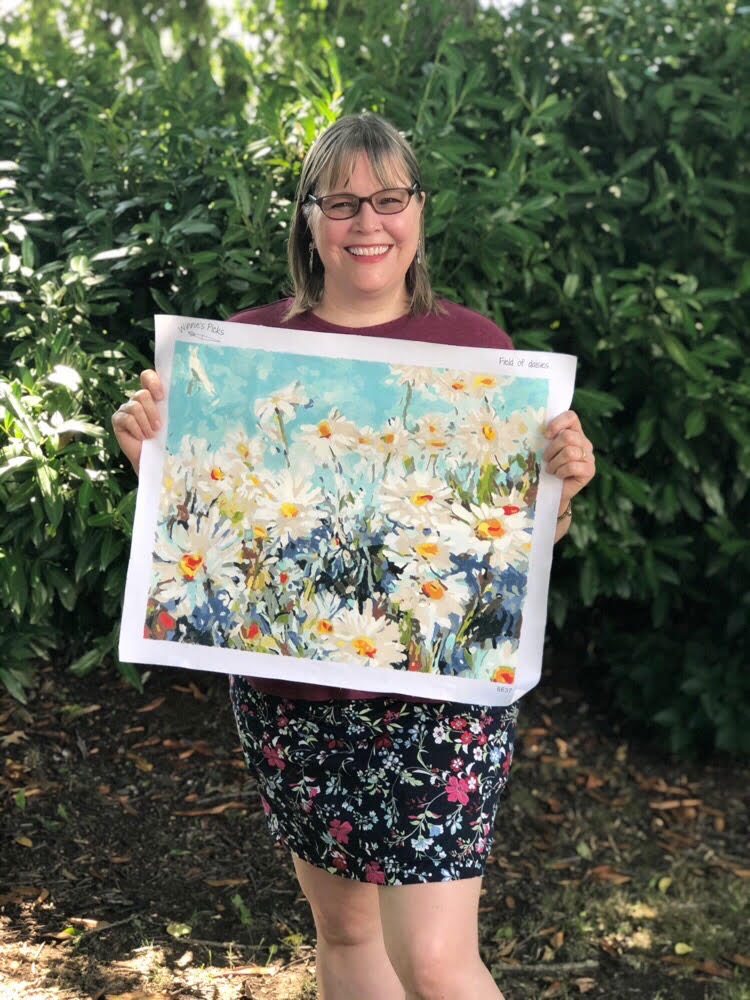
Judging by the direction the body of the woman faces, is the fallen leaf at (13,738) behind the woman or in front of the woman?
behind

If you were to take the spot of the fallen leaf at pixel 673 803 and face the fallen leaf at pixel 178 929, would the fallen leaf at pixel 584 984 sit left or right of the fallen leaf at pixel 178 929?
left

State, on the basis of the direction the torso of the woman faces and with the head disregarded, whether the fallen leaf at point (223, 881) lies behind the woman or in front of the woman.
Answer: behind

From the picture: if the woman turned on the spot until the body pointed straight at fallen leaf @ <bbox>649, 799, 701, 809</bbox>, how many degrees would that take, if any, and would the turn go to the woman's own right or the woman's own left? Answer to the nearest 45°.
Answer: approximately 135° to the woman's own left

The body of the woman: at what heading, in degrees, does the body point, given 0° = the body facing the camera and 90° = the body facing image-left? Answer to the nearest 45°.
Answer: approximately 0°

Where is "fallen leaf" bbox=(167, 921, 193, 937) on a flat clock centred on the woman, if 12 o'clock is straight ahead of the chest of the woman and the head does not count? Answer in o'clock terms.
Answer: The fallen leaf is roughly at 5 o'clock from the woman.

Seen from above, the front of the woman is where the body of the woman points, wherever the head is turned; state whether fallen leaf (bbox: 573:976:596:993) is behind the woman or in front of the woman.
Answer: behind
